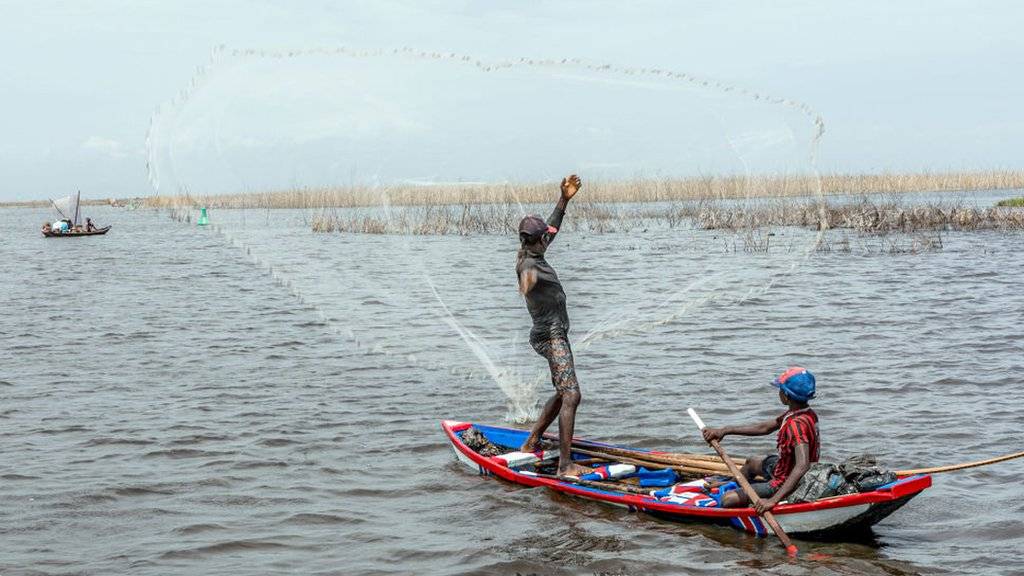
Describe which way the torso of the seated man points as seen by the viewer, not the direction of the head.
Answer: to the viewer's left

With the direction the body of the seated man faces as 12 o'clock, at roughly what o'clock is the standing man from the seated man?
The standing man is roughly at 1 o'clock from the seated man.

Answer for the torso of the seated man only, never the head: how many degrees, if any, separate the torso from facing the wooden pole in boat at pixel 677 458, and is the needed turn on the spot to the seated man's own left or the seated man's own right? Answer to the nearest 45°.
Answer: approximately 45° to the seated man's own right

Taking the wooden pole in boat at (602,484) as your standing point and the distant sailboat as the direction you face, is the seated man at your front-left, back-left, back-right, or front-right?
back-right

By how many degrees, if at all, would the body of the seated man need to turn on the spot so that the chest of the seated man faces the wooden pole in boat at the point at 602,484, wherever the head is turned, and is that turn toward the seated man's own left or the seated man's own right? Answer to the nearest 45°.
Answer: approximately 45° to the seated man's own right

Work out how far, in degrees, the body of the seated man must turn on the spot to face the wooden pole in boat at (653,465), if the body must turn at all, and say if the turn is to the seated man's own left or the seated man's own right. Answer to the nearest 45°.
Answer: approximately 45° to the seated man's own right

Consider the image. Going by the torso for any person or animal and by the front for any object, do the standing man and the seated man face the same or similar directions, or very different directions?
very different directions
